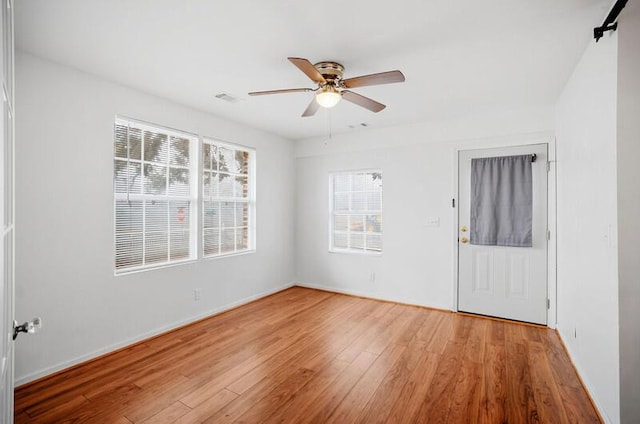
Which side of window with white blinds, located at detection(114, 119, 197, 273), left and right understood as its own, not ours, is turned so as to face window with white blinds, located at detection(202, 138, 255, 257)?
left

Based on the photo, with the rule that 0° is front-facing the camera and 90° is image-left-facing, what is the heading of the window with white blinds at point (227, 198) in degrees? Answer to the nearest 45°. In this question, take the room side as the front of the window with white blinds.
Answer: approximately 315°

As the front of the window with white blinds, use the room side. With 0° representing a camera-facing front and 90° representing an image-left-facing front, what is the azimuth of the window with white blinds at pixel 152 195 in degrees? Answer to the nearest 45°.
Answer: approximately 315°

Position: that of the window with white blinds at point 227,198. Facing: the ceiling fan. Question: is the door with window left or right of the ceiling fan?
left

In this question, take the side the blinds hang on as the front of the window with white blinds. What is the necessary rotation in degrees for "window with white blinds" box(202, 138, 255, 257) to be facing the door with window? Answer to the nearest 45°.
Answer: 0° — it already faces it

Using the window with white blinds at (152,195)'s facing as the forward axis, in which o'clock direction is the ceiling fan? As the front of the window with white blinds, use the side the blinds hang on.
The ceiling fan is roughly at 12 o'clock from the window with white blinds.
